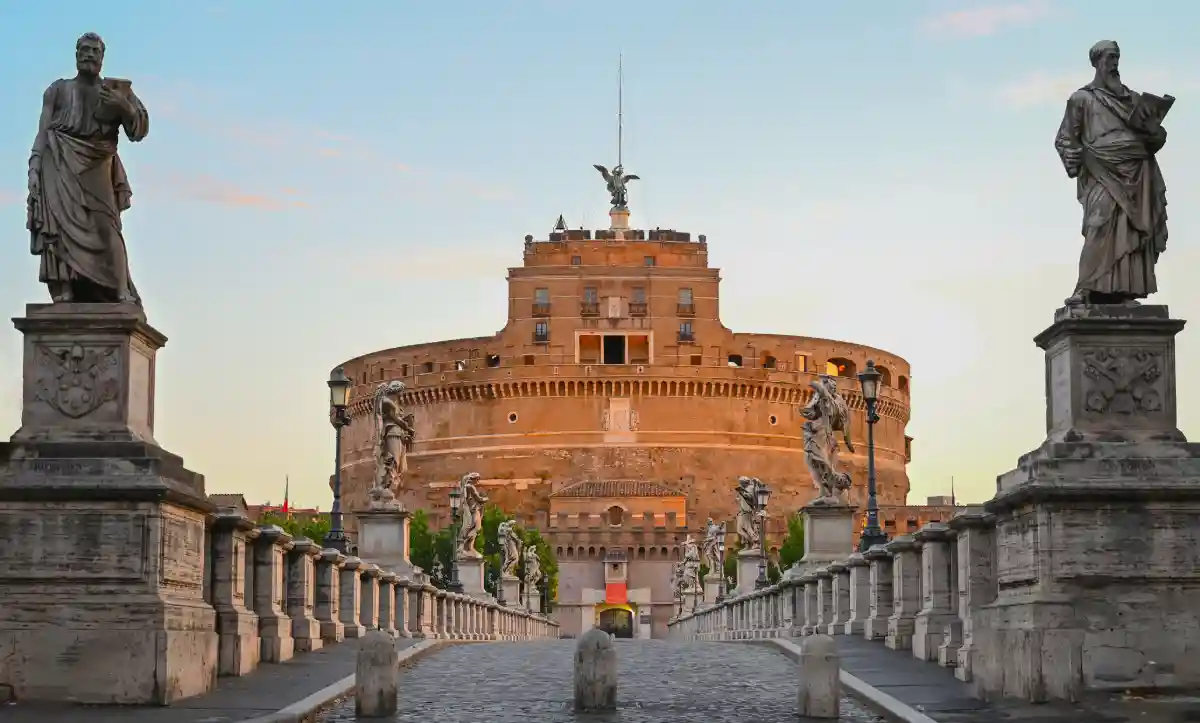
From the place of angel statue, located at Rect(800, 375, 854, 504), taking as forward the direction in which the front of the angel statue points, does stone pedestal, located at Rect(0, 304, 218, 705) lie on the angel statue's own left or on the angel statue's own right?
on the angel statue's own left

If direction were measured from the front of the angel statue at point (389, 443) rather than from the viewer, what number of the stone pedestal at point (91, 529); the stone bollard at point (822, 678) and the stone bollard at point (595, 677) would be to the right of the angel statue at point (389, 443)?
3

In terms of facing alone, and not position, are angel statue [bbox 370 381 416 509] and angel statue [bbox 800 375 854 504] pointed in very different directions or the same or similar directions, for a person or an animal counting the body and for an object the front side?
very different directions

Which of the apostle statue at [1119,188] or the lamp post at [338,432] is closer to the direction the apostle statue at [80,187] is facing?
the apostle statue

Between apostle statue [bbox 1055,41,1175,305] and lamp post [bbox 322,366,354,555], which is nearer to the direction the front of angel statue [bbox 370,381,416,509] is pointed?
the apostle statue

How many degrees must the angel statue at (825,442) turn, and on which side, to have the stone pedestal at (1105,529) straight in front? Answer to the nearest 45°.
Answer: approximately 90° to its left

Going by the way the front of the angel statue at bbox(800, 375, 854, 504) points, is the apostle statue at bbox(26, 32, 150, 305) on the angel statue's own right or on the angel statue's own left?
on the angel statue's own left

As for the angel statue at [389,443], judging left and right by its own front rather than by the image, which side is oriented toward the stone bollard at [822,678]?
right

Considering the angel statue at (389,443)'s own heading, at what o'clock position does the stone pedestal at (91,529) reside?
The stone pedestal is roughly at 3 o'clock from the angel statue.

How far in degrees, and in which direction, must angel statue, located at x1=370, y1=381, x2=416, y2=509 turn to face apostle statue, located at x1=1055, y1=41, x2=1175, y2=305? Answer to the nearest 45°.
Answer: approximately 90° to its right

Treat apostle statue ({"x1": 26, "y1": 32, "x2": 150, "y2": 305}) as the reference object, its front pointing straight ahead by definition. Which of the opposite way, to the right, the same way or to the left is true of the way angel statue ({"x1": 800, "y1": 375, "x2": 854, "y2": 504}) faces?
to the right

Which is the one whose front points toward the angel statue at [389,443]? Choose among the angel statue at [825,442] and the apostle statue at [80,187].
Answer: the angel statue at [825,442]

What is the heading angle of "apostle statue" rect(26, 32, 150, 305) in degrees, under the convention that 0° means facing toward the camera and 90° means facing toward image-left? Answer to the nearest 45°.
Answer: approximately 0°

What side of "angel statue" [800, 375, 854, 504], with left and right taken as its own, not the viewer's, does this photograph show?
left

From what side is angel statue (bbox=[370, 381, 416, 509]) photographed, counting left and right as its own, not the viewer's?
right

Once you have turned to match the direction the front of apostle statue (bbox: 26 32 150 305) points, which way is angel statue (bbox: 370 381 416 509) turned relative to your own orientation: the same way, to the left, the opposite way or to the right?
to the left
